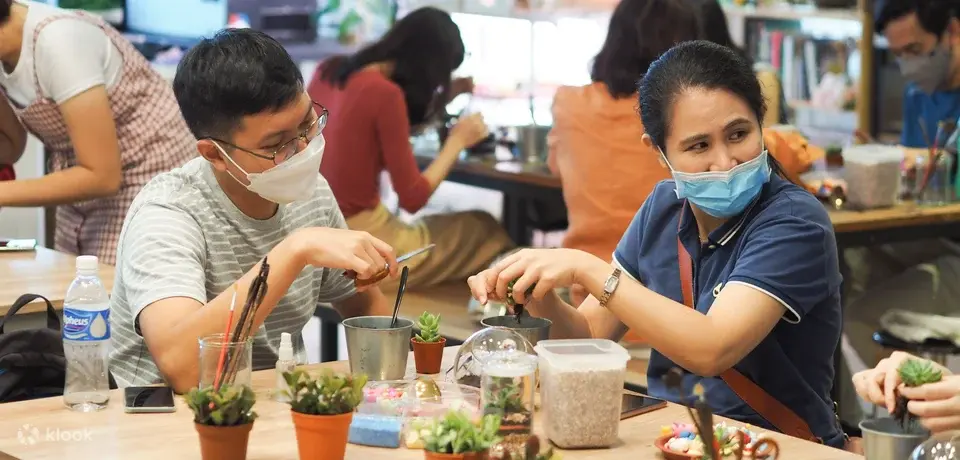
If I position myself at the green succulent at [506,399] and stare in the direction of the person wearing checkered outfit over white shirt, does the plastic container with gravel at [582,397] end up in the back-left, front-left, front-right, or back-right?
back-right

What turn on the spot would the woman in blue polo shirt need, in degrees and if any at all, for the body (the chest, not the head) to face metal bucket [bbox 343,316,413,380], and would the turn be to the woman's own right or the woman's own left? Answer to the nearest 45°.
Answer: approximately 45° to the woman's own right

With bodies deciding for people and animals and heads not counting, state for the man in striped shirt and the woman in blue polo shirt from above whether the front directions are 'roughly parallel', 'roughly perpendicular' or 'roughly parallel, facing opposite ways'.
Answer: roughly perpendicular

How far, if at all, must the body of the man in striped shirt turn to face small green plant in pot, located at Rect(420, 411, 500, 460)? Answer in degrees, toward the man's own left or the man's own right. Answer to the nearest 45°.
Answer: approximately 45° to the man's own right

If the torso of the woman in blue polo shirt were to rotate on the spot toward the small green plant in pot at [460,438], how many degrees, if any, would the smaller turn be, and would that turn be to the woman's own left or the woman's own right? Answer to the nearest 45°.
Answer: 0° — they already face it

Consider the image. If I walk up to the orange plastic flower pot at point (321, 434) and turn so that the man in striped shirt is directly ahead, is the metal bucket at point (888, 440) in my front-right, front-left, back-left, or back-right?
back-right

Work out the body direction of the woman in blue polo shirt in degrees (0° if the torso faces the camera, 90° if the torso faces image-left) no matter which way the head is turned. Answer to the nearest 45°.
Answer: approximately 45°

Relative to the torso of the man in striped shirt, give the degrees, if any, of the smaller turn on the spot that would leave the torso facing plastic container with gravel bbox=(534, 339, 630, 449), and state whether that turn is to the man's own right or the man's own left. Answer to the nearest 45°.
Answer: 0° — they already face it

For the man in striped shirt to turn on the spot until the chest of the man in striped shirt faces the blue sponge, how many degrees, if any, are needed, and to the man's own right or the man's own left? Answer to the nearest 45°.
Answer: approximately 45° to the man's own right

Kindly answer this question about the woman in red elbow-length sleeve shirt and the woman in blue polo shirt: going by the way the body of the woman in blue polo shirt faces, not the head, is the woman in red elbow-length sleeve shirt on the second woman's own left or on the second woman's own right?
on the second woman's own right

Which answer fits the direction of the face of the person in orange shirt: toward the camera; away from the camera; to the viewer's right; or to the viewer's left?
away from the camera

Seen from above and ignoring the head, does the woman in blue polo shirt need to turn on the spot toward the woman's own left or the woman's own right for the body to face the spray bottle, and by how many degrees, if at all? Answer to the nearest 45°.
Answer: approximately 45° to the woman's own right
